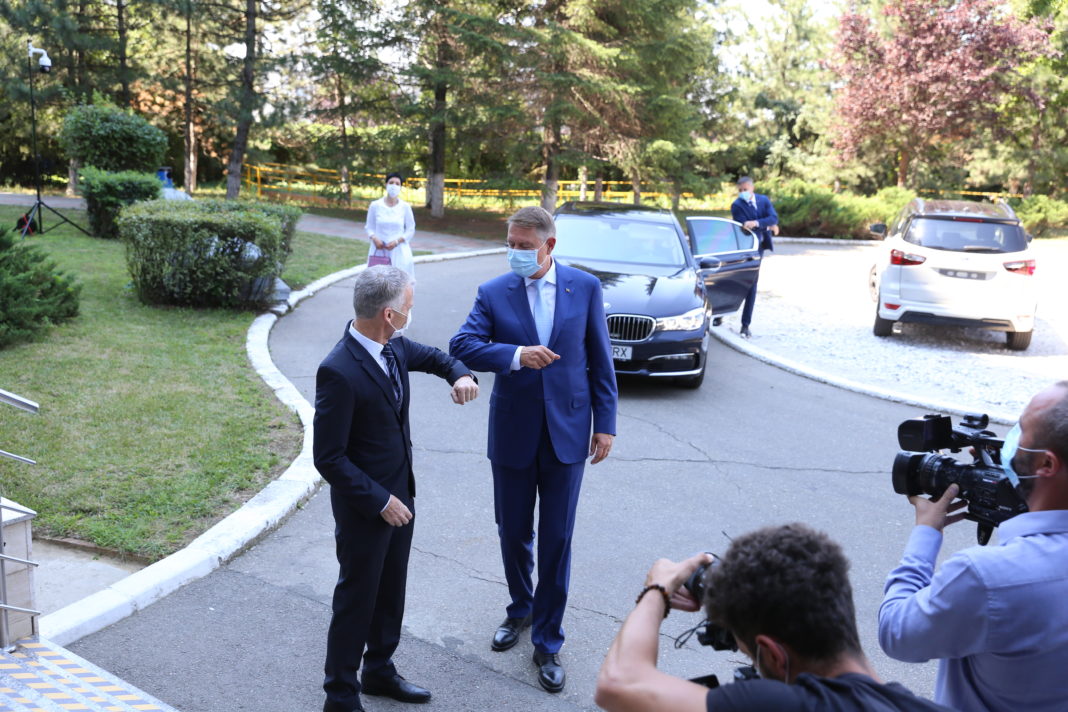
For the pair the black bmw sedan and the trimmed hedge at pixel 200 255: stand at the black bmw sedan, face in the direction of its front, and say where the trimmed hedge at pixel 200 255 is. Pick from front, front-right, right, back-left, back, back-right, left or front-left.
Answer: right

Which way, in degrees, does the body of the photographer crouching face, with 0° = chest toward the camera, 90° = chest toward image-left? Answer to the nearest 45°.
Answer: approximately 135°

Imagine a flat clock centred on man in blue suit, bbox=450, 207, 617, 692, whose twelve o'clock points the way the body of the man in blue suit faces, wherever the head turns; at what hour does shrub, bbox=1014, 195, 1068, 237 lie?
The shrub is roughly at 7 o'clock from the man in blue suit.

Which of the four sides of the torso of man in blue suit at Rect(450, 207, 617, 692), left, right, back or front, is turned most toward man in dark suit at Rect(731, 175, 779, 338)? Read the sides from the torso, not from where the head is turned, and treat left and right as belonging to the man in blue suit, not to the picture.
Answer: back

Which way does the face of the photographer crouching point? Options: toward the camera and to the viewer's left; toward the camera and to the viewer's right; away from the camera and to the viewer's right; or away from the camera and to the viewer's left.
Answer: away from the camera and to the viewer's left

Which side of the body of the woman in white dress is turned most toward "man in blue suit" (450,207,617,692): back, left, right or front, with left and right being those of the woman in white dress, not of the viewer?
front

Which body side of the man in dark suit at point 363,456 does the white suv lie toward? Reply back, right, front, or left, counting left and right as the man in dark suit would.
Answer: left

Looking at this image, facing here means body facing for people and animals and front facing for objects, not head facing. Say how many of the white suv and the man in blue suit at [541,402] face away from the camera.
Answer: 1

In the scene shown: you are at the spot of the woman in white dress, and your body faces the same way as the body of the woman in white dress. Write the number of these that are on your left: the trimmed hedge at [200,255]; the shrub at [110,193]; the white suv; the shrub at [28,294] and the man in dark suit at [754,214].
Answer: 2

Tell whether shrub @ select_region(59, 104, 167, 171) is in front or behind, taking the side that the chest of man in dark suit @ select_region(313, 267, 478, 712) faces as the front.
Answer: behind

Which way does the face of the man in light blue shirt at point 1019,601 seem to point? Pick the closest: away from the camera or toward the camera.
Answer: away from the camera

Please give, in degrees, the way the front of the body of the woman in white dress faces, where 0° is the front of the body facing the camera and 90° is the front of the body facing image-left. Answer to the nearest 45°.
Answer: approximately 0°

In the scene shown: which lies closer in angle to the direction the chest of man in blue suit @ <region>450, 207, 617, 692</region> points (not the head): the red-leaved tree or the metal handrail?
the metal handrail

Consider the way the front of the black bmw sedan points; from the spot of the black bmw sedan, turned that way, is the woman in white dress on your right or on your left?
on your right

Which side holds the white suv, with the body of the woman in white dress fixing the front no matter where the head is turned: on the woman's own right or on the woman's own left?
on the woman's own left

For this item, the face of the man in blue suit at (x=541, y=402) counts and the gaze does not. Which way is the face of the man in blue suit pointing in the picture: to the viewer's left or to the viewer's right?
to the viewer's left
